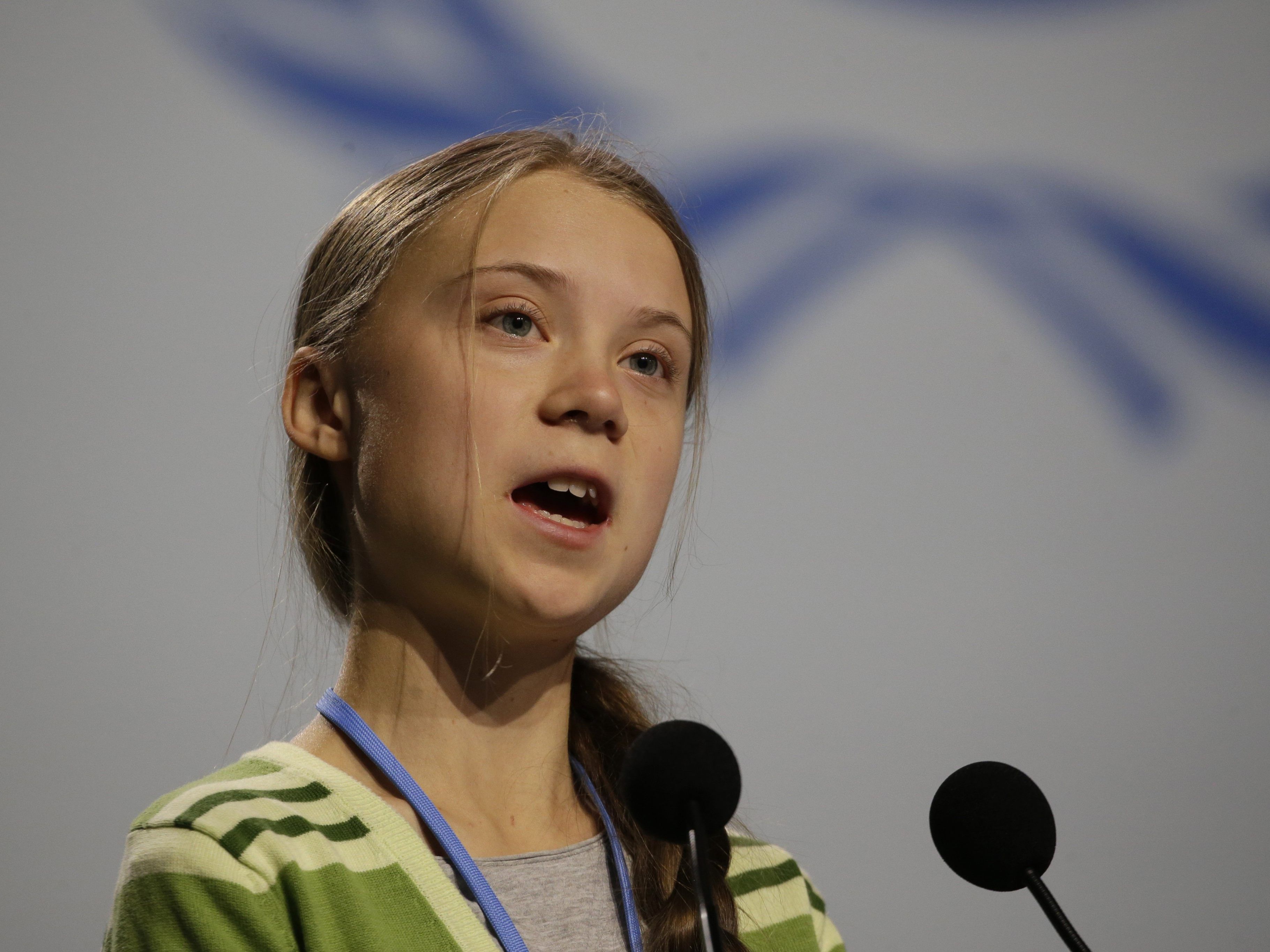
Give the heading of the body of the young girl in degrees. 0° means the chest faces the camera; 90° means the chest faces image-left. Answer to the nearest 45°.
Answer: approximately 315°

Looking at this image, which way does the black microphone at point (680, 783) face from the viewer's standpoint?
away from the camera

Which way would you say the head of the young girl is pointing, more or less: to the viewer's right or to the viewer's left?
to the viewer's right

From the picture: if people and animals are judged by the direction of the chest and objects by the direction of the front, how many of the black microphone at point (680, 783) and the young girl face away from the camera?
1

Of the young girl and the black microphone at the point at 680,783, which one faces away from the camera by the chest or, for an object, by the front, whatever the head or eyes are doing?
the black microphone

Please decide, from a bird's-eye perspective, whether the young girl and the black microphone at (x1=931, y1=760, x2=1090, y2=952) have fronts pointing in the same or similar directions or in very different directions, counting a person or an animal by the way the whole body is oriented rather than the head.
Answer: very different directions

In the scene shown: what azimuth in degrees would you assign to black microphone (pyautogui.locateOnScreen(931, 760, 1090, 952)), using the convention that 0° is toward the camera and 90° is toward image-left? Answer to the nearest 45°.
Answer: approximately 135°
